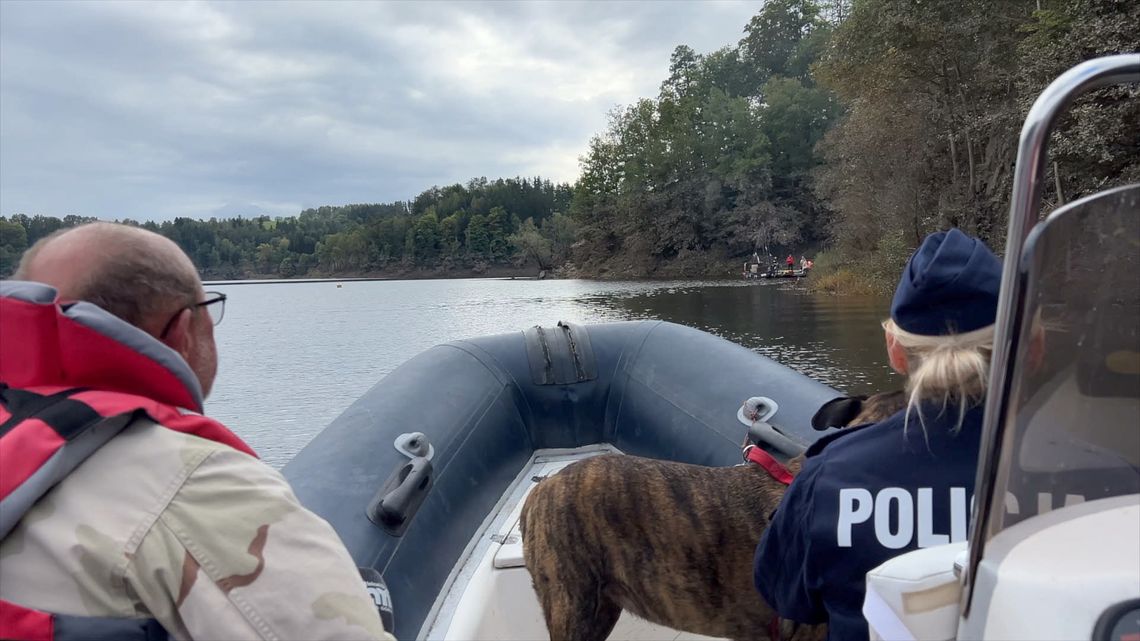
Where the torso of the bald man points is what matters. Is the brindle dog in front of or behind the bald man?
in front

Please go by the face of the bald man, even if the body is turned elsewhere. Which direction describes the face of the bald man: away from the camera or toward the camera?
away from the camera

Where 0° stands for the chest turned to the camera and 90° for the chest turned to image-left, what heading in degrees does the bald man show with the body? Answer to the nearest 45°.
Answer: approximately 225°

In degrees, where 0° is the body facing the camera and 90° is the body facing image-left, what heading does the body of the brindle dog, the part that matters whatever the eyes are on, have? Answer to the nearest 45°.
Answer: approximately 270°

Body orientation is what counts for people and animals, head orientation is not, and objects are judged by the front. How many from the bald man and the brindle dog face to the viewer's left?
0
